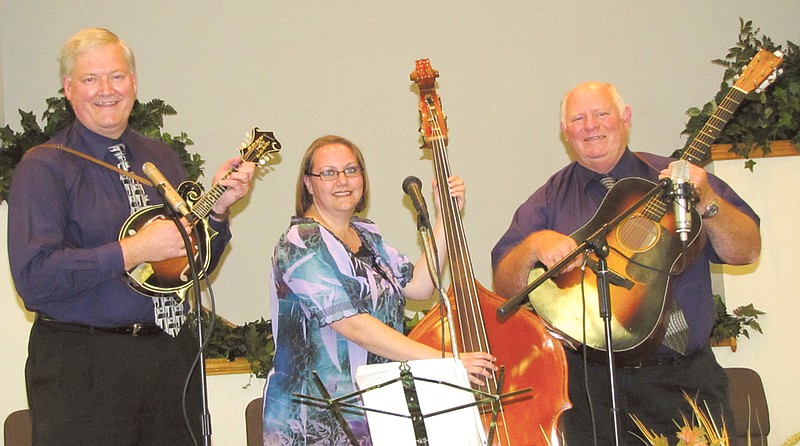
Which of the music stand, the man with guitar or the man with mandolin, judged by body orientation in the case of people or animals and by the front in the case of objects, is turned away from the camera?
the music stand

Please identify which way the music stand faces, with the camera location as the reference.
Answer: facing away from the viewer

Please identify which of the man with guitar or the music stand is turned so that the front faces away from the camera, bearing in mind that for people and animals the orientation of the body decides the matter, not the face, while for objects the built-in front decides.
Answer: the music stand

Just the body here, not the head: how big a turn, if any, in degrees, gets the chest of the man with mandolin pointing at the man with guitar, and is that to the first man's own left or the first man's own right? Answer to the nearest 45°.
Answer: approximately 45° to the first man's own left

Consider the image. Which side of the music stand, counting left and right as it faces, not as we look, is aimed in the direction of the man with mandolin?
left

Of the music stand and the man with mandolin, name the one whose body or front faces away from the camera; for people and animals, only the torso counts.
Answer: the music stand

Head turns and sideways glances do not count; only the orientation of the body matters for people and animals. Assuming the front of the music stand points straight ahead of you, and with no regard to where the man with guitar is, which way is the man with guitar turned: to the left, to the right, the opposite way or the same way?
the opposite way
